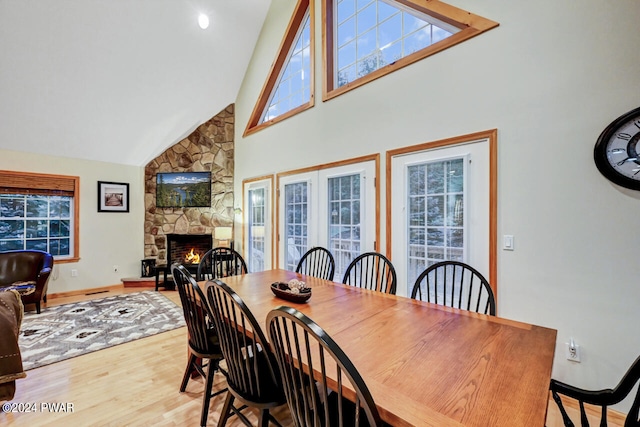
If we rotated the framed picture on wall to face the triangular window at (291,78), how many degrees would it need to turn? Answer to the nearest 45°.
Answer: approximately 45° to its left

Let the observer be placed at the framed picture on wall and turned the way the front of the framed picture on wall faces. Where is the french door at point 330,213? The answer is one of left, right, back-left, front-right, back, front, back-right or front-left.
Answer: front-left

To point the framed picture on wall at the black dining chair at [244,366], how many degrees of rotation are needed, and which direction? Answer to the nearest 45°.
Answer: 0° — it already faces it

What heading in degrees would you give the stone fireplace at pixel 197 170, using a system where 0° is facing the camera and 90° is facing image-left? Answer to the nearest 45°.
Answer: approximately 0°

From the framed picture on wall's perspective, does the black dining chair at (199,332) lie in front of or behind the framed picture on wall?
in front

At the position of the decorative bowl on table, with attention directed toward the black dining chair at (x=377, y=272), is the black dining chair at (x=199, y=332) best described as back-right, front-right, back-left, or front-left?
back-left

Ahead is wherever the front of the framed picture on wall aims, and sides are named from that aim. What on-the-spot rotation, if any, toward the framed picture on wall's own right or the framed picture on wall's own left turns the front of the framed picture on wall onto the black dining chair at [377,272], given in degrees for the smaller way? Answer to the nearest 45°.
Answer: approximately 45° to the framed picture on wall's own left

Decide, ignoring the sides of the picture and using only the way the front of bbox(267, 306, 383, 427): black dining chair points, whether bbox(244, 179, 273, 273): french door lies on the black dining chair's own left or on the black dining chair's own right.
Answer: on the black dining chair's own left

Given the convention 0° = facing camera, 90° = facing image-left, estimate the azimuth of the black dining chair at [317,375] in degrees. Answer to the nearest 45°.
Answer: approximately 225°

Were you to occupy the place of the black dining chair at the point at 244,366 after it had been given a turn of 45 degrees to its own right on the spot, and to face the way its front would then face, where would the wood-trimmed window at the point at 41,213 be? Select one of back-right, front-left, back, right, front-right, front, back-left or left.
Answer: back-left

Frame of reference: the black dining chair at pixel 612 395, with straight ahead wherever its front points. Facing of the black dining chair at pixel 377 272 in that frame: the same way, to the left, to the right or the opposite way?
to the left

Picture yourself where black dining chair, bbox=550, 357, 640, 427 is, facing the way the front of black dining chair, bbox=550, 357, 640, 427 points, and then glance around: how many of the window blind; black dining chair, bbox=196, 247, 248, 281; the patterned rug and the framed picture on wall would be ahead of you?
4

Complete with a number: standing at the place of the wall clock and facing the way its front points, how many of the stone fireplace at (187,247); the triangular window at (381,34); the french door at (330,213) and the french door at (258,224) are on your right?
4

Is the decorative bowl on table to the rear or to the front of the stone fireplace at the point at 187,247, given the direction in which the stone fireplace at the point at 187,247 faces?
to the front
